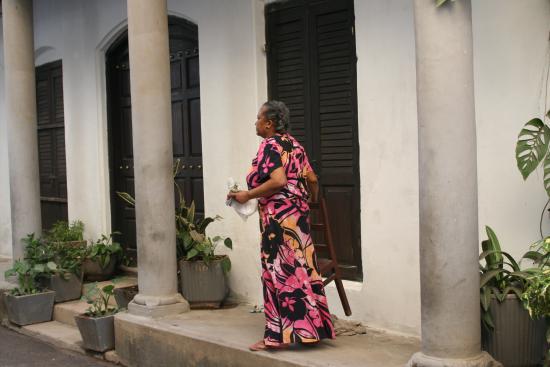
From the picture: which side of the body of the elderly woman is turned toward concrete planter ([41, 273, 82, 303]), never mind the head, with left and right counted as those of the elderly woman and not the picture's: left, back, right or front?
front

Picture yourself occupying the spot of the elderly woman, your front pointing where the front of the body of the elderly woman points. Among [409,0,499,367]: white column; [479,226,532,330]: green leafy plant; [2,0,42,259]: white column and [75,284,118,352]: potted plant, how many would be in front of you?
2

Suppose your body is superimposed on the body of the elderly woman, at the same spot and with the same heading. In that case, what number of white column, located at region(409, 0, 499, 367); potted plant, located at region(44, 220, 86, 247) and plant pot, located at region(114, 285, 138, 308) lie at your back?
1

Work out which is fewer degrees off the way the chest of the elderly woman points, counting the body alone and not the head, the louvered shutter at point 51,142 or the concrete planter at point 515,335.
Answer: the louvered shutter

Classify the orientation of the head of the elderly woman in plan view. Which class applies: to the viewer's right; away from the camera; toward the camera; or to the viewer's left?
to the viewer's left

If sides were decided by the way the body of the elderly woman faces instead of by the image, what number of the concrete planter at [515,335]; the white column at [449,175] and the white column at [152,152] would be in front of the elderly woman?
1

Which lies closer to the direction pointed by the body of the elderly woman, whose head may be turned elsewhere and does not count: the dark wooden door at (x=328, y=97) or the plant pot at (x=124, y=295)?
the plant pot

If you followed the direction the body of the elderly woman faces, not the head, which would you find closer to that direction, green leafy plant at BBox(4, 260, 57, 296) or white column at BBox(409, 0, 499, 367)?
the green leafy plant

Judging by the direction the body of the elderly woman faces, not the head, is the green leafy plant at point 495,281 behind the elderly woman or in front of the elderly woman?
behind

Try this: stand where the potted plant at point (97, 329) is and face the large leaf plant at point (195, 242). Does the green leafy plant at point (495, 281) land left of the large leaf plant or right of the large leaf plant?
right

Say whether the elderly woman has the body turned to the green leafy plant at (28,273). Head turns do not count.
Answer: yes

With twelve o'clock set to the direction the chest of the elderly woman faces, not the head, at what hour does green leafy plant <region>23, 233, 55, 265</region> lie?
The green leafy plant is roughly at 12 o'clock from the elderly woman.

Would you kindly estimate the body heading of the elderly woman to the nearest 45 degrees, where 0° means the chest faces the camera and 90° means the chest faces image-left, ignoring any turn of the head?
approximately 135°

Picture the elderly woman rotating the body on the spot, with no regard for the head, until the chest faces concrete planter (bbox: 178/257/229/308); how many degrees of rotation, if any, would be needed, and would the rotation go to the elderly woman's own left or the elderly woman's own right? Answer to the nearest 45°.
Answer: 0° — they already face it

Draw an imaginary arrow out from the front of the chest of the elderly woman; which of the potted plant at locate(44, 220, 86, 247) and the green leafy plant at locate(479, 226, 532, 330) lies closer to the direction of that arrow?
the potted plant

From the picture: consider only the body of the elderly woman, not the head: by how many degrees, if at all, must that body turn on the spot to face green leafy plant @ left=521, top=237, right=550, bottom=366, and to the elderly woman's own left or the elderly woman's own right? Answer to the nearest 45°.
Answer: approximately 180°

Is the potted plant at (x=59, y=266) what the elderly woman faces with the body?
yes
